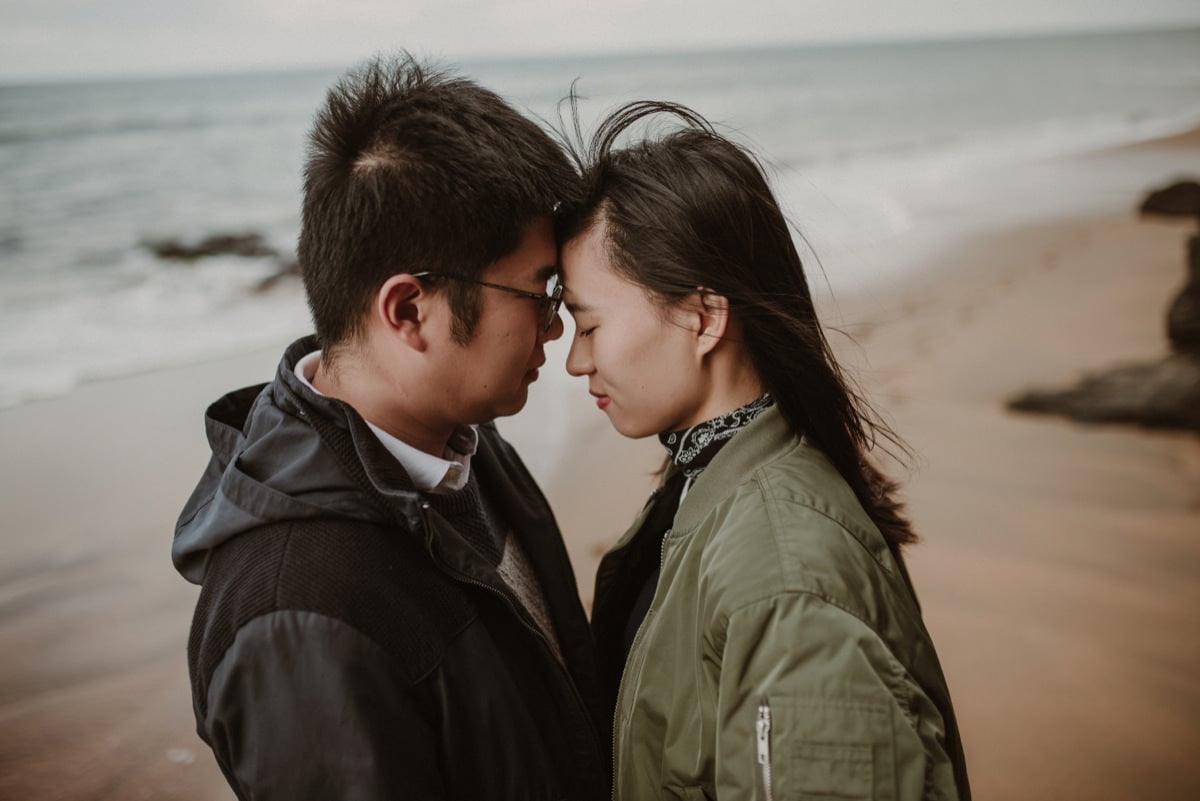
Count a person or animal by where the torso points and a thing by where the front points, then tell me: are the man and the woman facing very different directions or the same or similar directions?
very different directions

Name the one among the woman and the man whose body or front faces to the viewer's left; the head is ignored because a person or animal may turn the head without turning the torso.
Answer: the woman

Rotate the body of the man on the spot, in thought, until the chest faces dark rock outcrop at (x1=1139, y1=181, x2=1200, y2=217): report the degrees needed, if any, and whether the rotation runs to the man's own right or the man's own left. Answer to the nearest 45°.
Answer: approximately 45° to the man's own left

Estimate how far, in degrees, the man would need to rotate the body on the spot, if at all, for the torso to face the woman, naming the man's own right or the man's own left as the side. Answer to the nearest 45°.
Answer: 0° — they already face them

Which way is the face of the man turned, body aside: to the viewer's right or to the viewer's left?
to the viewer's right

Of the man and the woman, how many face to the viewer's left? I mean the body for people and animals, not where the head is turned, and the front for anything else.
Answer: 1

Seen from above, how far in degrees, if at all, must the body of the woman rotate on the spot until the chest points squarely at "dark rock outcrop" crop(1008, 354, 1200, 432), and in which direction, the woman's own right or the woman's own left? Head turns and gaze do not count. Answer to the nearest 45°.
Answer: approximately 135° to the woman's own right

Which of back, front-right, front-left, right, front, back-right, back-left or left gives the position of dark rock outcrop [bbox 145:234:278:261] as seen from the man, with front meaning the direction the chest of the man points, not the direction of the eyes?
left

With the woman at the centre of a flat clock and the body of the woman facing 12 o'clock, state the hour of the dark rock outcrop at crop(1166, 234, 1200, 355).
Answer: The dark rock outcrop is roughly at 4 o'clock from the woman.

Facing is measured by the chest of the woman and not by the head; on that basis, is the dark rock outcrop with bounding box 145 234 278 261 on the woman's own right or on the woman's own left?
on the woman's own right

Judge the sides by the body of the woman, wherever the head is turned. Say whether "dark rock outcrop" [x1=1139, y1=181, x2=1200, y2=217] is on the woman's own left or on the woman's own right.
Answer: on the woman's own right

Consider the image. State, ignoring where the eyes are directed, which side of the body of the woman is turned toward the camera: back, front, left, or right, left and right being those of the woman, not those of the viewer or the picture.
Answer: left

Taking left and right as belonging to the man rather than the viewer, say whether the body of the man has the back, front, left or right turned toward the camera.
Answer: right
